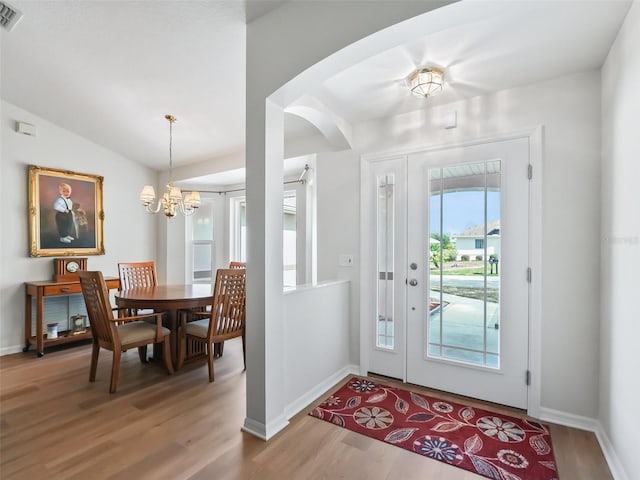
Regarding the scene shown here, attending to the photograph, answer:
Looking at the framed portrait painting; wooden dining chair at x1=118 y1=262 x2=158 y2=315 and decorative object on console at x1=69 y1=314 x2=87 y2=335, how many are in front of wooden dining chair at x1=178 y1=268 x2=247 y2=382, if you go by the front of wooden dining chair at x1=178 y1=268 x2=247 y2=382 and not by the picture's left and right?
3

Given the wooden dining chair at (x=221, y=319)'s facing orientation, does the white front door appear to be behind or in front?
behind

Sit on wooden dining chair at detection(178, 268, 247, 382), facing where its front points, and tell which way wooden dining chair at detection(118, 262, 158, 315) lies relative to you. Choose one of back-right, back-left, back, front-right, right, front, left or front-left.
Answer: front

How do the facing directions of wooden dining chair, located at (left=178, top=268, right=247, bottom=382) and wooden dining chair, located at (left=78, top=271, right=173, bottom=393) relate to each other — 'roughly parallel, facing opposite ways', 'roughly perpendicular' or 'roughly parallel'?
roughly perpendicular

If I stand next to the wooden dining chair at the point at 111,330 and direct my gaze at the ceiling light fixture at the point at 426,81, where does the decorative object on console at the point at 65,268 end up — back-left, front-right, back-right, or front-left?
back-left

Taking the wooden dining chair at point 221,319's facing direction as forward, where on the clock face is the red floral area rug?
The red floral area rug is roughly at 6 o'clock from the wooden dining chair.

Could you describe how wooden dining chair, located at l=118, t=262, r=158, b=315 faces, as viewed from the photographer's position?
facing the viewer

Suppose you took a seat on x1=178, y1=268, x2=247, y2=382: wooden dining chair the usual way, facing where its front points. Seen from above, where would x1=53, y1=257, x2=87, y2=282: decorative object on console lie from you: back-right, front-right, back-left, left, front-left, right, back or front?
front

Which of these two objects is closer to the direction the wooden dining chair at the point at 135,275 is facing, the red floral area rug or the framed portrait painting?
the red floral area rug

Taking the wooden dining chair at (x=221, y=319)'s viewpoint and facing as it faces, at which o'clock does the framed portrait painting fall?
The framed portrait painting is roughly at 12 o'clock from the wooden dining chair.

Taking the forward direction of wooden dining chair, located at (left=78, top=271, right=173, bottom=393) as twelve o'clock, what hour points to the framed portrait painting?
The framed portrait painting is roughly at 10 o'clock from the wooden dining chair.

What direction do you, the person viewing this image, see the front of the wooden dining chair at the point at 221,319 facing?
facing away from the viewer and to the left of the viewer

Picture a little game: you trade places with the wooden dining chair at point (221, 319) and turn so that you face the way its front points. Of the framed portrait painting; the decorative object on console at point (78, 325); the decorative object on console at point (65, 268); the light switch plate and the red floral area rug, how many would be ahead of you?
3

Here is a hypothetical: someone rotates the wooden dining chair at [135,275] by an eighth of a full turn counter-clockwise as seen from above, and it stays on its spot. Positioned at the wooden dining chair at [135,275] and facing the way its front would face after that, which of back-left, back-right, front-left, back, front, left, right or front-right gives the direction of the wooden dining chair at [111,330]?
front-right

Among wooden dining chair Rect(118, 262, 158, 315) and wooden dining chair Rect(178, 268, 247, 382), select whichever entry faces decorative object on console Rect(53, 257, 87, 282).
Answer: wooden dining chair Rect(178, 268, 247, 382)

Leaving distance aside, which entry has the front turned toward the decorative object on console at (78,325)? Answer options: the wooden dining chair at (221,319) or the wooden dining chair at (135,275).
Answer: the wooden dining chair at (221,319)

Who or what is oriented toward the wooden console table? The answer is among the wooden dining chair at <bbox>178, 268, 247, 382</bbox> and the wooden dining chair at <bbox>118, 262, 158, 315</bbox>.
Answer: the wooden dining chair at <bbox>178, 268, 247, 382</bbox>

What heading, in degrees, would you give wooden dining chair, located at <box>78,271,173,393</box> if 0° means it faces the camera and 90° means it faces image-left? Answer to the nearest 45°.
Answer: approximately 225°

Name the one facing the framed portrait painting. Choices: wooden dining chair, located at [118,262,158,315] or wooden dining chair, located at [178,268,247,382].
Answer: wooden dining chair, located at [178,268,247,382]

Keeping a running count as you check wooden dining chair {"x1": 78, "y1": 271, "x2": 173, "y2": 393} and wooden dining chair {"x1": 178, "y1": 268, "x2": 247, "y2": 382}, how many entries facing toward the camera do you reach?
0
